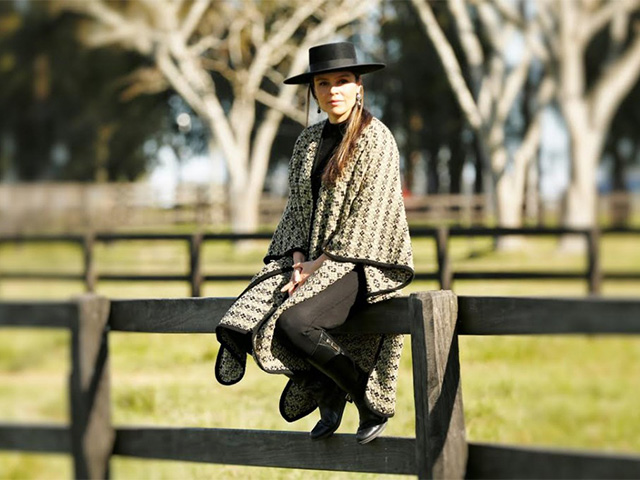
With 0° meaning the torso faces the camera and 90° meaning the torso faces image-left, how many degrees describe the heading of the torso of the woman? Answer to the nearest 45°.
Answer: approximately 45°

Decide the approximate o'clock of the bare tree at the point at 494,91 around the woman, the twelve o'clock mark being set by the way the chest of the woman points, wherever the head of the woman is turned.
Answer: The bare tree is roughly at 5 o'clock from the woman.

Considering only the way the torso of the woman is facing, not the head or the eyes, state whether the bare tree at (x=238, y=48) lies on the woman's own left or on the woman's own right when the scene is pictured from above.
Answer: on the woman's own right

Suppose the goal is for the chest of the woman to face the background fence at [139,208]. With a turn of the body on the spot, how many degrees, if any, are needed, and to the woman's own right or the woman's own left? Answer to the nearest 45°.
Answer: approximately 135° to the woman's own right
